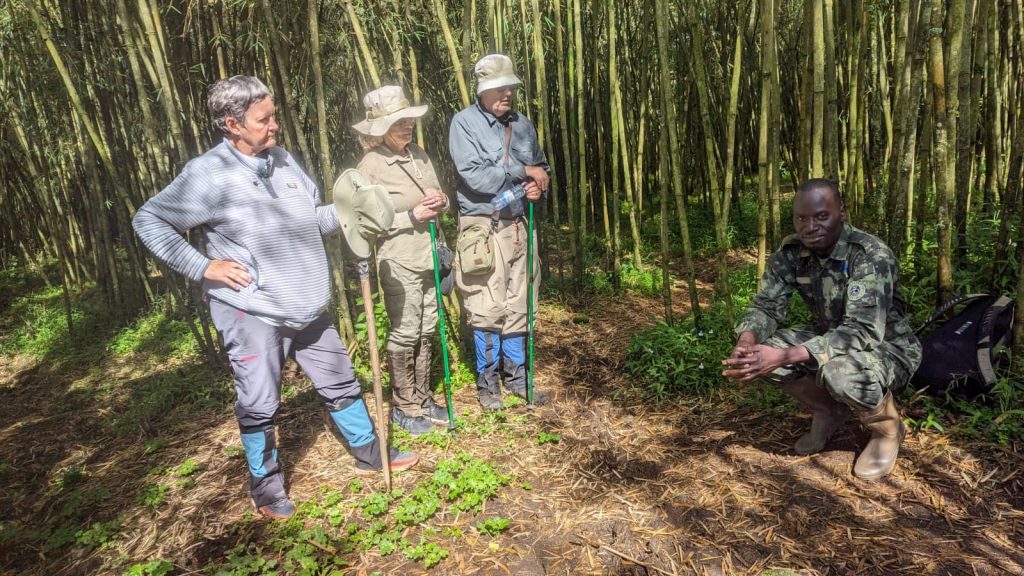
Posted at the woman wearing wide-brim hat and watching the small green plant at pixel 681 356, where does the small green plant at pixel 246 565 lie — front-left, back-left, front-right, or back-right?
back-right

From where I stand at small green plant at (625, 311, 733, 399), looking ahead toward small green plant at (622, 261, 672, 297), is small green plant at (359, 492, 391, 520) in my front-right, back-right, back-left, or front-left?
back-left

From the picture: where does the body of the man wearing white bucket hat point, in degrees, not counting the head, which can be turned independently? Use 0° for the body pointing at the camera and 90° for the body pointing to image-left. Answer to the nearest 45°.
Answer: approximately 315°
